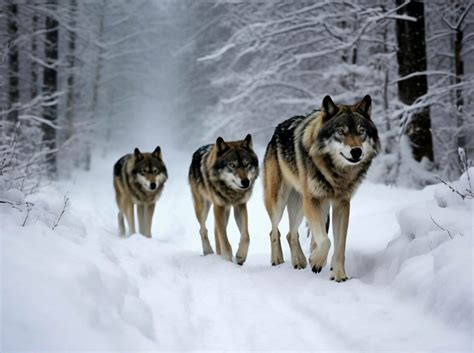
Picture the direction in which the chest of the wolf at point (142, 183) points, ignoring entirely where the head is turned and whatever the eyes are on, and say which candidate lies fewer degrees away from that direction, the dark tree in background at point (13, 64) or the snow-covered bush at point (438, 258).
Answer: the snow-covered bush

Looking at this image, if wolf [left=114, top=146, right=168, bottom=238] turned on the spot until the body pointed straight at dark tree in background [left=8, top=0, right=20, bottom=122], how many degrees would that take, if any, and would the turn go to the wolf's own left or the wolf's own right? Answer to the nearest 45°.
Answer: approximately 180°

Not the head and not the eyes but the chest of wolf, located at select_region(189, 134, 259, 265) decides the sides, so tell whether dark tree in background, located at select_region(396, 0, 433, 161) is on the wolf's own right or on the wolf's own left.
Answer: on the wolf's own left

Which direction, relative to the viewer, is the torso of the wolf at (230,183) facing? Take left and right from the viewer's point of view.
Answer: facing the viewer and to the right of the viewer

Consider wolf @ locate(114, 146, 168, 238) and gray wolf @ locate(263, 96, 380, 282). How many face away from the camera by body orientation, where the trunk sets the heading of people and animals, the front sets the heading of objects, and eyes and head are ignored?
0

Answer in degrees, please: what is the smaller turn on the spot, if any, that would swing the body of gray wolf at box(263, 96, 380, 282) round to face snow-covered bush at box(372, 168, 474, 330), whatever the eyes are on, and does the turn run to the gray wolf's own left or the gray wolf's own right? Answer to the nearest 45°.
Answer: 0° — it already faces it

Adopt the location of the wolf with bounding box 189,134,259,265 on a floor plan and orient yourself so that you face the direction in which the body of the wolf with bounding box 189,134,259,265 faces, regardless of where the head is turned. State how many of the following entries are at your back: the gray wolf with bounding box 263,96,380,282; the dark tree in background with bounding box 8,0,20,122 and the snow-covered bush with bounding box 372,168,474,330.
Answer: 1

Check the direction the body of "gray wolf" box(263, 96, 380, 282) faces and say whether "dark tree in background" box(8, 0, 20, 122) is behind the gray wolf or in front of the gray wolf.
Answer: behind

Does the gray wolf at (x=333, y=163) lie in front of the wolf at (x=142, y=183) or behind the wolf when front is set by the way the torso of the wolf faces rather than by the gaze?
in front

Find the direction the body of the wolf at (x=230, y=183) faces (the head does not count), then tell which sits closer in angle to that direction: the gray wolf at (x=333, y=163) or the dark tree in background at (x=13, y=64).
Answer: the gray wolf
